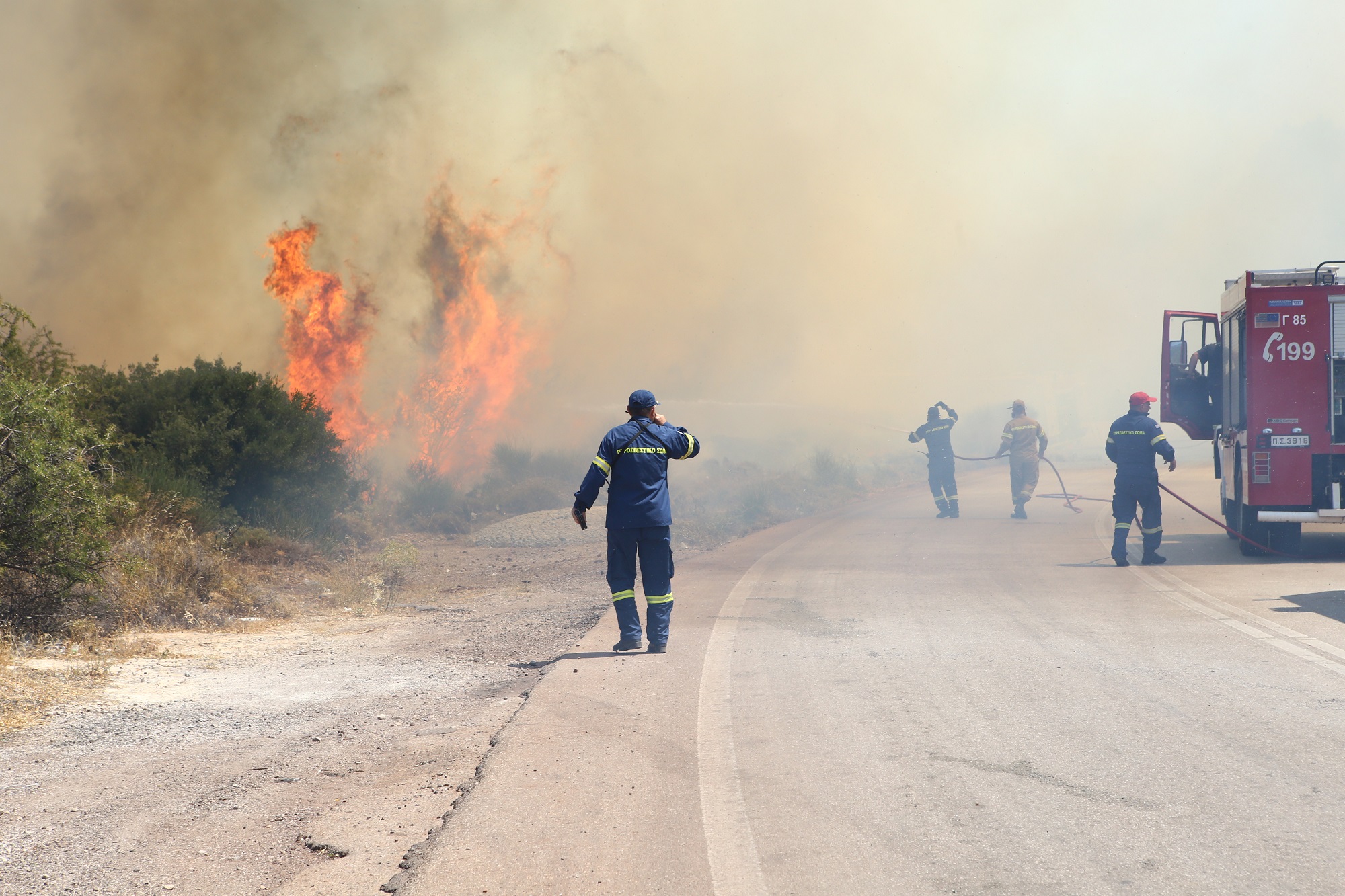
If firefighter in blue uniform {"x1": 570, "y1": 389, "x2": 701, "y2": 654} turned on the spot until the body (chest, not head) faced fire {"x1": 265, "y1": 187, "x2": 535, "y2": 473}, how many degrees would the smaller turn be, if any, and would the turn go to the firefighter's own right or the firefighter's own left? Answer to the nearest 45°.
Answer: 0° — they already face it

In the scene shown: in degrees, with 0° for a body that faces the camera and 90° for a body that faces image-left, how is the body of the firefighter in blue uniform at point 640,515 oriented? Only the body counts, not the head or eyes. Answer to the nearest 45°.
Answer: approximately 180°

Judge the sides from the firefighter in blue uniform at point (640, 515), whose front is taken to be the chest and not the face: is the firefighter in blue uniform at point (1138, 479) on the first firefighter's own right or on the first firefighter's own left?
on the first firefighter's own right

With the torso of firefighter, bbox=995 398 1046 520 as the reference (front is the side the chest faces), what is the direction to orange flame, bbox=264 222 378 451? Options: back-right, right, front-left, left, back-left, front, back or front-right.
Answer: left

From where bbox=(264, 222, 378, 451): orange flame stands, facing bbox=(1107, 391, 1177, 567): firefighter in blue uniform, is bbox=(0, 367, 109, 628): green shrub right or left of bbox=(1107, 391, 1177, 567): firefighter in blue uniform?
right

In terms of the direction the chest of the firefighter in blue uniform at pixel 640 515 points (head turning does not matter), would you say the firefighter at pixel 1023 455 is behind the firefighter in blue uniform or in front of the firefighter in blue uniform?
in front

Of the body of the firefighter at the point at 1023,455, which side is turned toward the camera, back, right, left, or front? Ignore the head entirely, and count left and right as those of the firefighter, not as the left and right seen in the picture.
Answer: back
